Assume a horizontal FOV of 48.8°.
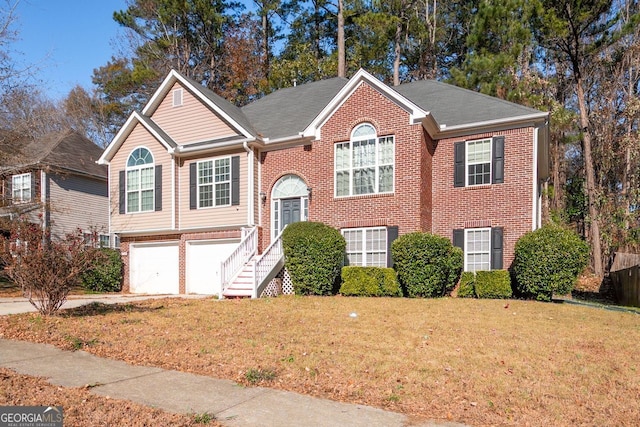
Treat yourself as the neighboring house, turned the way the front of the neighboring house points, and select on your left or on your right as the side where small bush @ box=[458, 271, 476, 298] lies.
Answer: on your left

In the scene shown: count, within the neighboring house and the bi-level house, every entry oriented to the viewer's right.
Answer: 0

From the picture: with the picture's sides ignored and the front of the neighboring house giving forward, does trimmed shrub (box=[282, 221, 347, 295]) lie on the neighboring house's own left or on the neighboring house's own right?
on the neighboring house's own left

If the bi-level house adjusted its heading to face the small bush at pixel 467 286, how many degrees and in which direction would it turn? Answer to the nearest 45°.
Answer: approximately 45° to its left

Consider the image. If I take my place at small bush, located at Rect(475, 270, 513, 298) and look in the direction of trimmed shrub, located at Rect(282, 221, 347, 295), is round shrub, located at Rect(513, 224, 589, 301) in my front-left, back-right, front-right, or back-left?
back-left

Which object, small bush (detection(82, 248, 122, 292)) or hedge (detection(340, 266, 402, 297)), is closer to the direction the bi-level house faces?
the hedge

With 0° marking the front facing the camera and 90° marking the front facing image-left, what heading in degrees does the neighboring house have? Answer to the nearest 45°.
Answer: approximately 45°

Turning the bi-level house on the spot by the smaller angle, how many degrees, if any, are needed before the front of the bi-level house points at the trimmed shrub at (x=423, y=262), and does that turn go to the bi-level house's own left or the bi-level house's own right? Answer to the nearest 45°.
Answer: approximately 45° to the bi-level house's own left

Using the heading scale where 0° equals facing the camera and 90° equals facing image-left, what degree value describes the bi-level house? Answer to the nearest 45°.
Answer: approximately 0°
